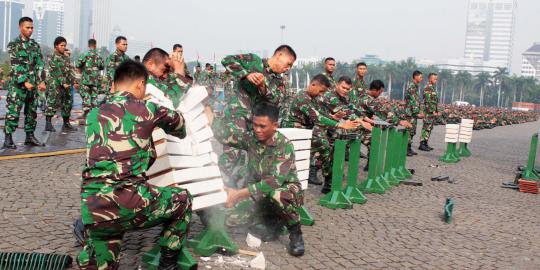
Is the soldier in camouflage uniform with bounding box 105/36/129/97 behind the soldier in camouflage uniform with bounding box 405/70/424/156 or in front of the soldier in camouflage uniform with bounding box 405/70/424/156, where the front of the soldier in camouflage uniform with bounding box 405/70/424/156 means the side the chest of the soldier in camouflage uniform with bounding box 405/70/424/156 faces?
behind

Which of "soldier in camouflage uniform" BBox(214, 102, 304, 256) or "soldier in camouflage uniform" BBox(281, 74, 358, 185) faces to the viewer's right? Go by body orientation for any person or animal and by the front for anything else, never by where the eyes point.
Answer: "soldier in camouflage uniform" BBox(281, 74, 358, 185)

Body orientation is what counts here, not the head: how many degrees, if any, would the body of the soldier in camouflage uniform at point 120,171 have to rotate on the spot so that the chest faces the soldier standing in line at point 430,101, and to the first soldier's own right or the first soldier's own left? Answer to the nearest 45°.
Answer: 0° — they already face them

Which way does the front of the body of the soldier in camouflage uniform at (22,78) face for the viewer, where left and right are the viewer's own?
facing the viewer and to the right of the viewer

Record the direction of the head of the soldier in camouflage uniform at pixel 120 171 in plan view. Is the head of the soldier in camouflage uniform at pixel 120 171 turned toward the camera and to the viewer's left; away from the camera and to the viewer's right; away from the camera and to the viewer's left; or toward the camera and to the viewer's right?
away from the camera and to the viewer's right

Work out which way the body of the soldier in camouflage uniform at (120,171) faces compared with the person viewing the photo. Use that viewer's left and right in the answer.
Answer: facing away from the viewer and to the right of the viewer

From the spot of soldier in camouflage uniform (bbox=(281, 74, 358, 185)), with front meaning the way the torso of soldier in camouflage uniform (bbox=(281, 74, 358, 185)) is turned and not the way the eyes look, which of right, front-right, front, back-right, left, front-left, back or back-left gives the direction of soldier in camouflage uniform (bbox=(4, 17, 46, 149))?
back

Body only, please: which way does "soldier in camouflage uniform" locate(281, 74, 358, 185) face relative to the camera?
to the viewer's right

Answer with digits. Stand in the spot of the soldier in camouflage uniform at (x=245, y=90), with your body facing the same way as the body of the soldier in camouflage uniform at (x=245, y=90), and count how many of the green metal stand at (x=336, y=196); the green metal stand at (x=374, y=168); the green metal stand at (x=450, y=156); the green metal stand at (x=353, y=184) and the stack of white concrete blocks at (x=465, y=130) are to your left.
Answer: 5

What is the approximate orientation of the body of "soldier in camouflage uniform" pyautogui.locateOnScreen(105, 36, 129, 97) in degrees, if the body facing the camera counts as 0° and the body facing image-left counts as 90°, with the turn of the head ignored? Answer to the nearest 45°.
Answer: approximately 315°

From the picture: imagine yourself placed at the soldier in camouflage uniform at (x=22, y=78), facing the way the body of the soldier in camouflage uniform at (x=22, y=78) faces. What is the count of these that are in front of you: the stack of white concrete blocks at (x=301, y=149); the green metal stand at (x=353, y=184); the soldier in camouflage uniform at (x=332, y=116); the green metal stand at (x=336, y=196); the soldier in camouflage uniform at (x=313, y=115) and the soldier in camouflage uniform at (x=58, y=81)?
5

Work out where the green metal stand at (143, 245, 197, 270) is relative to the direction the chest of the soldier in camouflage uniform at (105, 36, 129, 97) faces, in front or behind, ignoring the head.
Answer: in front

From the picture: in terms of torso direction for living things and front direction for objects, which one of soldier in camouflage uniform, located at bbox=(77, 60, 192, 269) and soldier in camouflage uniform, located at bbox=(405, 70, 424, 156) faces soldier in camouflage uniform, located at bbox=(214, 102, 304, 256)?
soldier in camouflage uniform, located at bbox=(77, 60, 192, 269)
